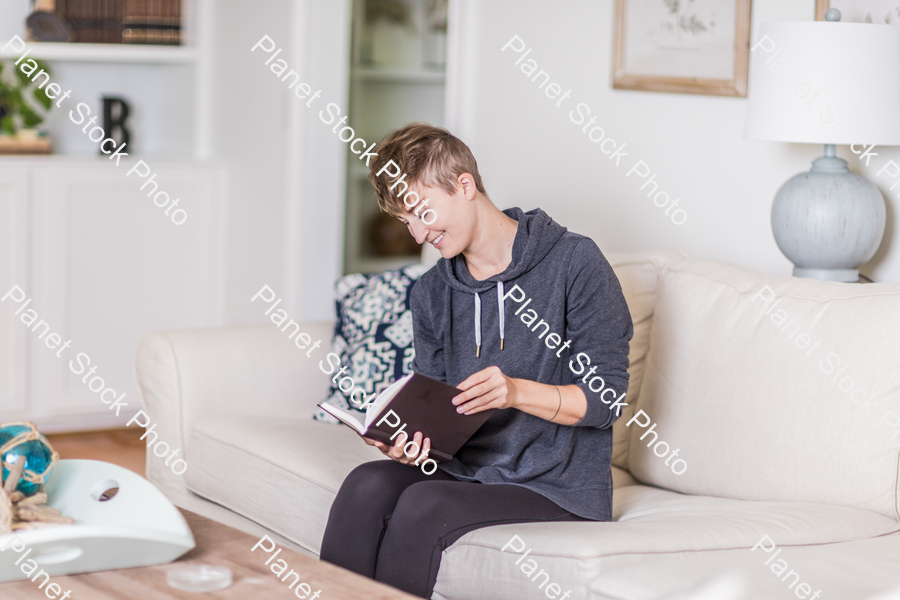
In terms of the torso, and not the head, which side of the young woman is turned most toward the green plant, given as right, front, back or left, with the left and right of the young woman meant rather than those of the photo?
right

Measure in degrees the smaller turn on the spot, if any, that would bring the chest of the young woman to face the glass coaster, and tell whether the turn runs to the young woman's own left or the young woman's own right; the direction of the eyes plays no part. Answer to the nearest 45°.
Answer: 0° — they already face it

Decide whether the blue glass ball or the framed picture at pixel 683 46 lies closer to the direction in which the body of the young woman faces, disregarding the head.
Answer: the blue glass ball

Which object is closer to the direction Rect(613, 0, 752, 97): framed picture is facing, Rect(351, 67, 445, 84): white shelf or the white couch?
the white couch

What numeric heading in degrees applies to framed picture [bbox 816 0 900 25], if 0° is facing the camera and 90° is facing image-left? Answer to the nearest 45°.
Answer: approximately 0°

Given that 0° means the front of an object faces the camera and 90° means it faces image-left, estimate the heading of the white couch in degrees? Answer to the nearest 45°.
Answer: approximately 45°

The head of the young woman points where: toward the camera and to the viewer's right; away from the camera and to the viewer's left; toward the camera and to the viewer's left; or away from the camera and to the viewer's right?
toward the camera and to the viewer's left

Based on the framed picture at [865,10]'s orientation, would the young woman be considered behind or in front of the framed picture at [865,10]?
in front

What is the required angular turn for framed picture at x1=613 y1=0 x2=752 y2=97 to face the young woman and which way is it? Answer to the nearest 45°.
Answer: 0° — it already faces them

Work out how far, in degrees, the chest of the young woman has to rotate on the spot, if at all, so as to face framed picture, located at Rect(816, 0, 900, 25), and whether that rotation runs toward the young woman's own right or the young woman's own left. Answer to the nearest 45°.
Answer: approximately 180°

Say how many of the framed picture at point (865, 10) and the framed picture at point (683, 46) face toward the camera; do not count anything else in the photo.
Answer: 2
